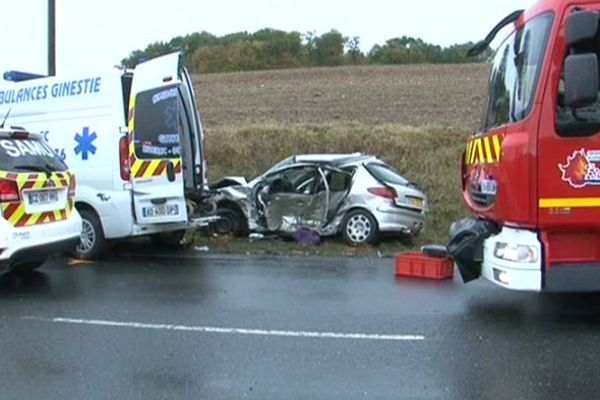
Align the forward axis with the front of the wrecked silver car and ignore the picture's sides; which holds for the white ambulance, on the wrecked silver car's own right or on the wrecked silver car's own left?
on the wrecked silver car's own left

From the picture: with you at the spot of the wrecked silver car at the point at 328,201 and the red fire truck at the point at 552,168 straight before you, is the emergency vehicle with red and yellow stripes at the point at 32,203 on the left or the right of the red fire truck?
right

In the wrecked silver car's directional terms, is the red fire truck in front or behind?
behind

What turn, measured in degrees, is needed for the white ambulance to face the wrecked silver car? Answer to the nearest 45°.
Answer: approximately 90° to its right

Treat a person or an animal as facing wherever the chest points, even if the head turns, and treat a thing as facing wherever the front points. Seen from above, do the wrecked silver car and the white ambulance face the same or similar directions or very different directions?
same or similar directions

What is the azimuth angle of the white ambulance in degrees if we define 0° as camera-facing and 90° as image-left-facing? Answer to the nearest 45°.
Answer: approximately 135°

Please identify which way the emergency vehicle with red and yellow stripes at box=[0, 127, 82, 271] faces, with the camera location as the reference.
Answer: facing away from the viewer and to the left of the viewer

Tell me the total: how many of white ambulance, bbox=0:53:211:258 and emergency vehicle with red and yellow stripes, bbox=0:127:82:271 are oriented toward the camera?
0

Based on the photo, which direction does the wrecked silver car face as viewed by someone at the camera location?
facing away from the viewer and to the left of the viewer

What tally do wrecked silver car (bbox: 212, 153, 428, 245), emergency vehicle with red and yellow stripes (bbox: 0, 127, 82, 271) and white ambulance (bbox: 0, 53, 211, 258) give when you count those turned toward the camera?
0

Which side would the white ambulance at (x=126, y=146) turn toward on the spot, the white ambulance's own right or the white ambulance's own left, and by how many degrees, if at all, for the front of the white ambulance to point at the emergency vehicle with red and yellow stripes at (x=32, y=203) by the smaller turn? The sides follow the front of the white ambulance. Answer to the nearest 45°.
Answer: approximately 90° to the white ambulance's own left

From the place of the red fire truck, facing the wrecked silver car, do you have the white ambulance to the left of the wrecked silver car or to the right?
left

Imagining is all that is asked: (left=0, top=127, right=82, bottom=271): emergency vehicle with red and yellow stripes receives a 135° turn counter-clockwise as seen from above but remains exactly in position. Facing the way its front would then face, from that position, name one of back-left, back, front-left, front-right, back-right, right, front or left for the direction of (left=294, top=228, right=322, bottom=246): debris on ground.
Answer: back-left
